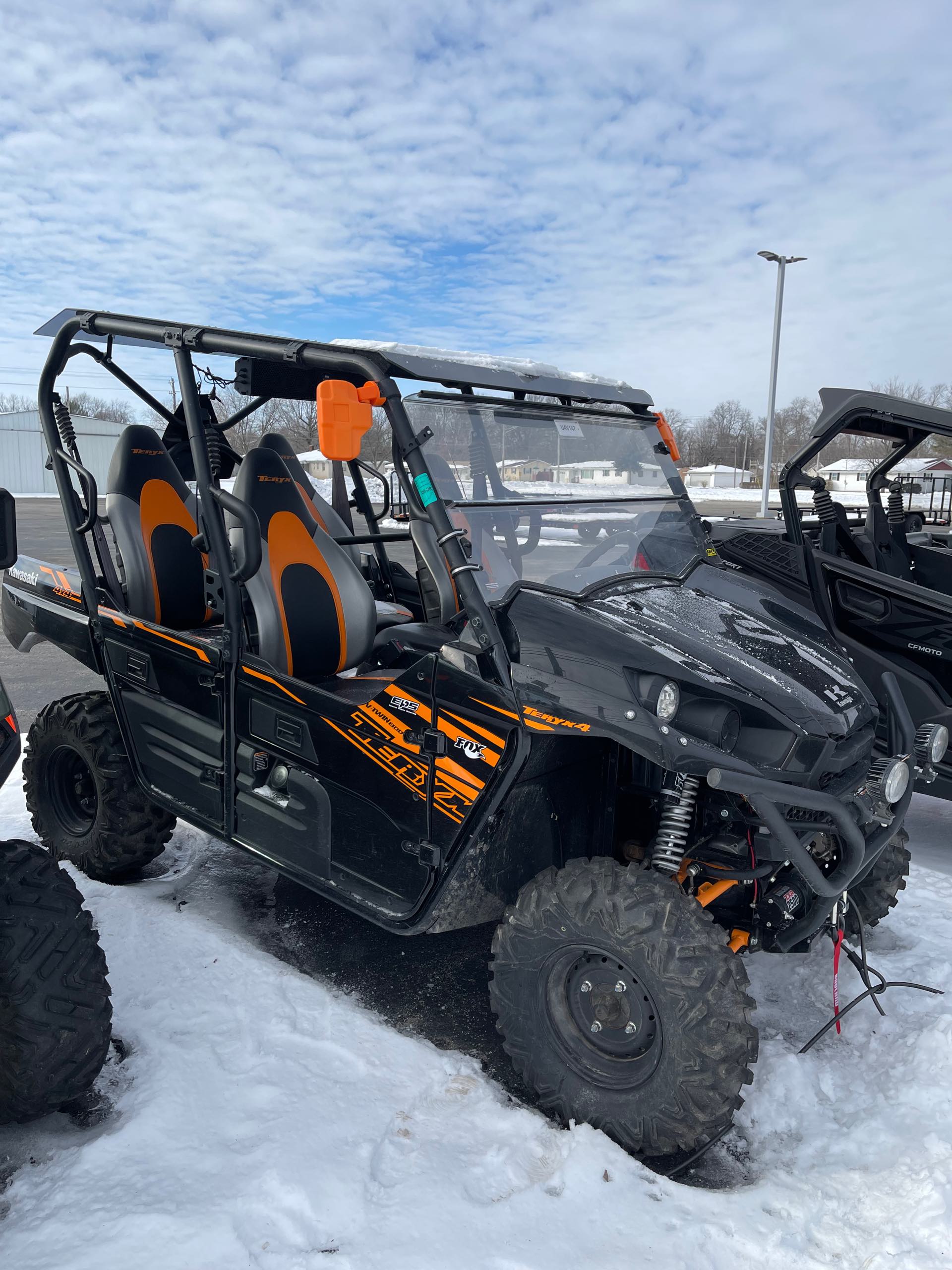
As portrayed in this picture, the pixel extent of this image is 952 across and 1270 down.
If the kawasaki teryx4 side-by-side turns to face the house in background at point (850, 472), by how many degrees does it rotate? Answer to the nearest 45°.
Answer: approximately 90° to its left

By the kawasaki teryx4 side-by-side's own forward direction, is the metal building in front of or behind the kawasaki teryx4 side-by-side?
behind

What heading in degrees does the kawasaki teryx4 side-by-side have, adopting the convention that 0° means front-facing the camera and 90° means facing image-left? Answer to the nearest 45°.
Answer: approximately 315°

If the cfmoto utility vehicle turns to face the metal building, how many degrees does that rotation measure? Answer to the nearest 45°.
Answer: approximately 180°

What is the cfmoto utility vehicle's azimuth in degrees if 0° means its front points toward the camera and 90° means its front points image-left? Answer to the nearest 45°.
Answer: approximately 315°
